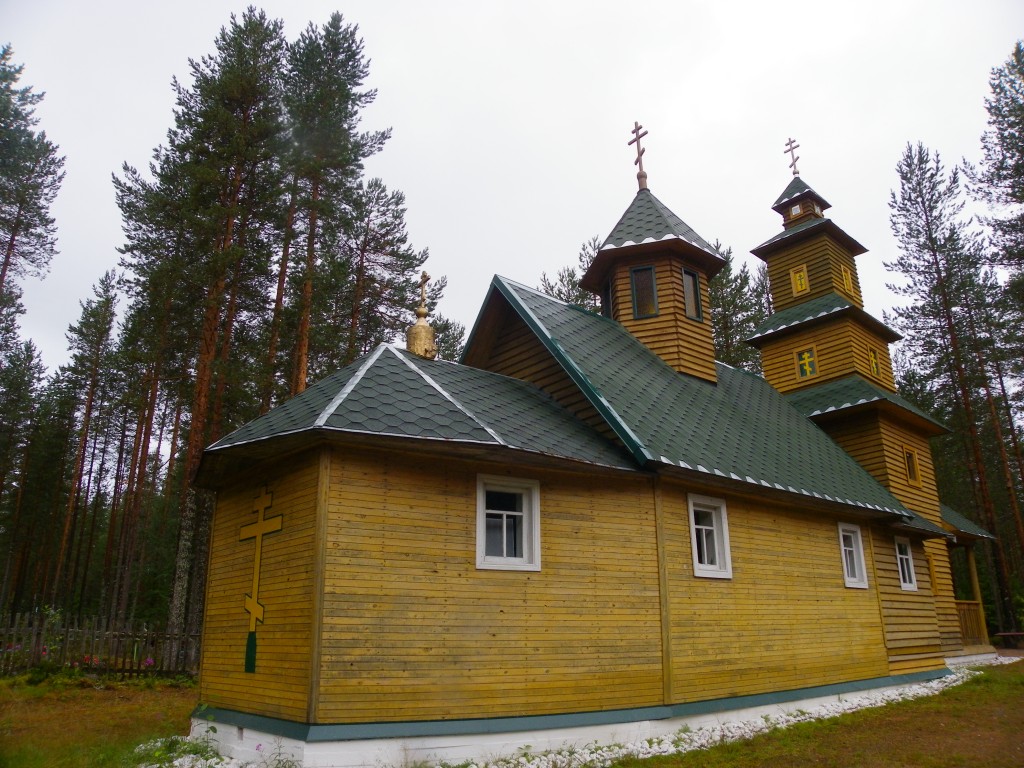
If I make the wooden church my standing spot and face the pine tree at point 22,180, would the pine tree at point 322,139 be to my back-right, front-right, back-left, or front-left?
front-right

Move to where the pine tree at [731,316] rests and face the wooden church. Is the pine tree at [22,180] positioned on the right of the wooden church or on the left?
right

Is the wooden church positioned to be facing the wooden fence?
no

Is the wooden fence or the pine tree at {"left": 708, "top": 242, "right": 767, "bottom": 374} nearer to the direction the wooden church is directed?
the pine tree

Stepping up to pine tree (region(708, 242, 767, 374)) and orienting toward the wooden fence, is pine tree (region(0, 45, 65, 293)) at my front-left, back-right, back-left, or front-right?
front-right

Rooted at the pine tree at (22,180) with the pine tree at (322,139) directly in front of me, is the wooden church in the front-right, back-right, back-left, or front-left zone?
front-right

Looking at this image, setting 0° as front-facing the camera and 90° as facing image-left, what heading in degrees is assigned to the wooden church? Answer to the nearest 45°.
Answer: approximately 225°

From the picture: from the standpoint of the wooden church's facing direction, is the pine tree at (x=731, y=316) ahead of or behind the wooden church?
ahead

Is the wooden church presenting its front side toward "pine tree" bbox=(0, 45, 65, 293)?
no

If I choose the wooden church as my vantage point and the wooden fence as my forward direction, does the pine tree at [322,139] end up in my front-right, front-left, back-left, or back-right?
front-right
